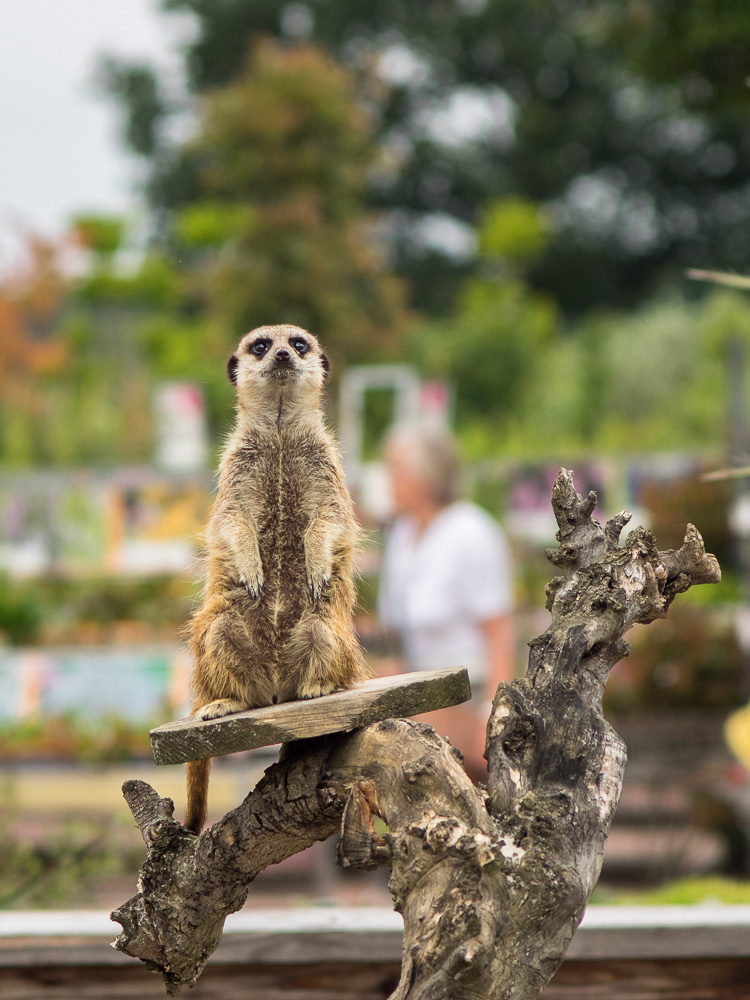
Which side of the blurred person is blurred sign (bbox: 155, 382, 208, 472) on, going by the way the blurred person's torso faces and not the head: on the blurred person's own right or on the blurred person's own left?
on the blurred person's own right

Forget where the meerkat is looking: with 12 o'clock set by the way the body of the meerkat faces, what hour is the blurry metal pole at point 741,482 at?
The blurry metal pole is roughly at 7 o'clock from the meerkat.

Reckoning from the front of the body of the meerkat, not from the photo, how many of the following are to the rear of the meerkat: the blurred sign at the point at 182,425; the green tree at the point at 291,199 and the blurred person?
3

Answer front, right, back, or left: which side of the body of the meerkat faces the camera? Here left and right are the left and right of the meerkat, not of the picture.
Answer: front

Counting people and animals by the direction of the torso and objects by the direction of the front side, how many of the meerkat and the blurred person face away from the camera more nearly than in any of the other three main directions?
0

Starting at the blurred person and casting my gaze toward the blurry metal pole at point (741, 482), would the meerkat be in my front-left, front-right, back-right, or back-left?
back-right

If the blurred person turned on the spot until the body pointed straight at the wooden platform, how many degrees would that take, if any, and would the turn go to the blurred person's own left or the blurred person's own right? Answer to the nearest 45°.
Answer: approximately 45° to the blurred person's own left

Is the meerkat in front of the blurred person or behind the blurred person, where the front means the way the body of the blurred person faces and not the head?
in front

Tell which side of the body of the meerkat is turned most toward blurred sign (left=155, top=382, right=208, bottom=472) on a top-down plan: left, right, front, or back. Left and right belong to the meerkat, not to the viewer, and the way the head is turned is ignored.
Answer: back
